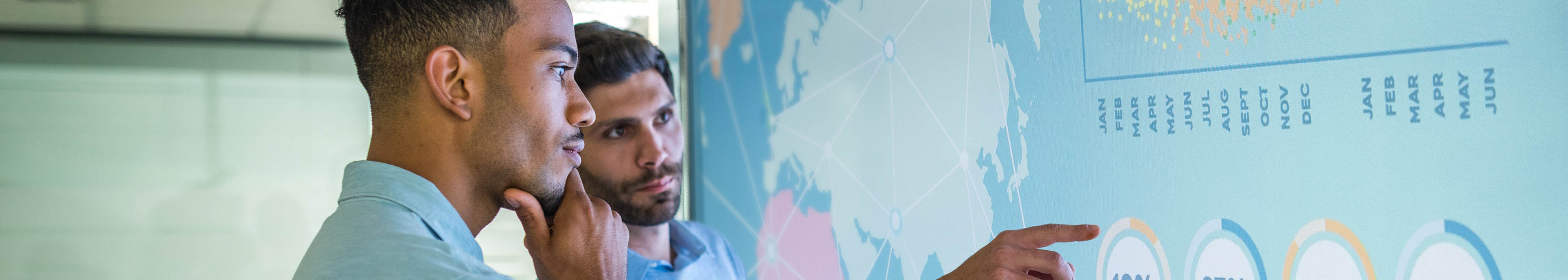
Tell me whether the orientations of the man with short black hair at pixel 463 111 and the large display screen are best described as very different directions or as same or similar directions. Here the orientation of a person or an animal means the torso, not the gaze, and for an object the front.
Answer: very different directions

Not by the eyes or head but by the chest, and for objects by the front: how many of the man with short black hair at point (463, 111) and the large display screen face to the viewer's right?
1

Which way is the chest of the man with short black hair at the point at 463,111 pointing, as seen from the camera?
to the viewer's right

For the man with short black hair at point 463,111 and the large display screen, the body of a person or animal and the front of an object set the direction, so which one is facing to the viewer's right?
the man with short black hair

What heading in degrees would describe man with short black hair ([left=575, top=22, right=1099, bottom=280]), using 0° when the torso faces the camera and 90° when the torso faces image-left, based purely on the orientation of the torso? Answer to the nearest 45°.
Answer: approximately 315°

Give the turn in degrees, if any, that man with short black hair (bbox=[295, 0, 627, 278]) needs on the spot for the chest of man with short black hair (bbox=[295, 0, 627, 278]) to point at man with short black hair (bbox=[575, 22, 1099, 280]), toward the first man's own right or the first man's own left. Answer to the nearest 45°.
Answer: approximately 45° to the first man's own left
